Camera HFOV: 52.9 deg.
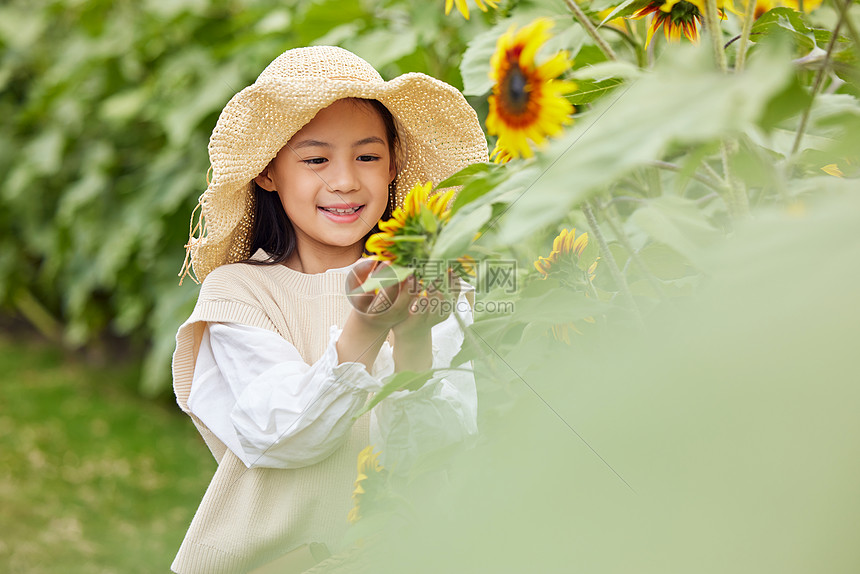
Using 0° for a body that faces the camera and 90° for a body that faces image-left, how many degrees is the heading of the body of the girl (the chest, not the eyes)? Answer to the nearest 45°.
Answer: approximately 315°

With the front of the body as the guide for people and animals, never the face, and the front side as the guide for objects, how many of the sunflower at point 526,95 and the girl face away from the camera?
0
